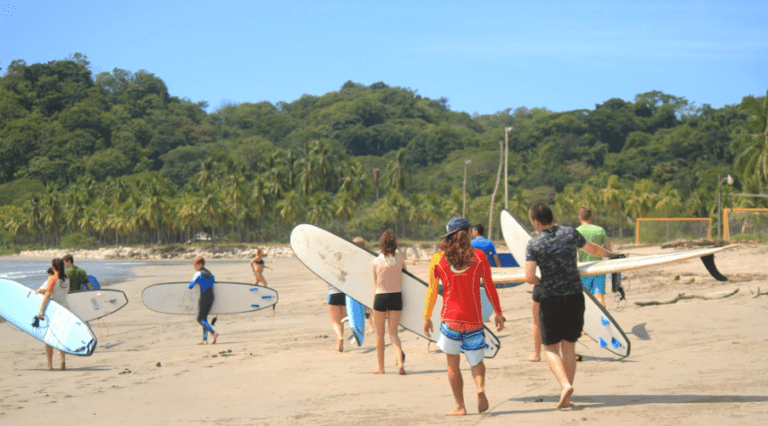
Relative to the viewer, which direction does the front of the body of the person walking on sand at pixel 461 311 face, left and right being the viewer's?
facing away from the viewer

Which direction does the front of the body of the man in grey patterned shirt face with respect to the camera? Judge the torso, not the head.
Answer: away from the camera

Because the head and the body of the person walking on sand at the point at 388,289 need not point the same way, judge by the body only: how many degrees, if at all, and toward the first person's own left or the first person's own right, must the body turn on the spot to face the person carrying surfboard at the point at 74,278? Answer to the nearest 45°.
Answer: approximately 45° to the first person's own left

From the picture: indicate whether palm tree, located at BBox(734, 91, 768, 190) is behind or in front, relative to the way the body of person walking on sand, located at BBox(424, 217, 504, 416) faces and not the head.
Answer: in front

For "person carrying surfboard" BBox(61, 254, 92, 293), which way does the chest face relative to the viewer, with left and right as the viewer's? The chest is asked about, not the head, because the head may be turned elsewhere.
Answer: facing to the left of the viewer

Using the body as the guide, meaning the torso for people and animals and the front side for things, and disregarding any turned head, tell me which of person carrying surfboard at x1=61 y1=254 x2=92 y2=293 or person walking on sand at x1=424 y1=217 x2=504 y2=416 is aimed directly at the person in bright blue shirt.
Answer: the person walking on sand

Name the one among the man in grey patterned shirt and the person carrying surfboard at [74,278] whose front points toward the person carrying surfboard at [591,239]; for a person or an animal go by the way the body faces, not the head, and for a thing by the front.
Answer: the man in grey patterned shirt

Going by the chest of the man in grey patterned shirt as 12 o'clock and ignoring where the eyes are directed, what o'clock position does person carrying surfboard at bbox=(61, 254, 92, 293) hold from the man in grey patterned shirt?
The person carrying surfboard is roughly at 10 o'clock from the man in grey patterned shirt.

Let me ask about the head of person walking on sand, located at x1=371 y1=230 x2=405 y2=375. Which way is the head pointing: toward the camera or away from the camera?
away from the camera

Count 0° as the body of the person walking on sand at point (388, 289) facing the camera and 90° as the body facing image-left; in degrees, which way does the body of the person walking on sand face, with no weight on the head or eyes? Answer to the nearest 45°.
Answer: approximately 180°
